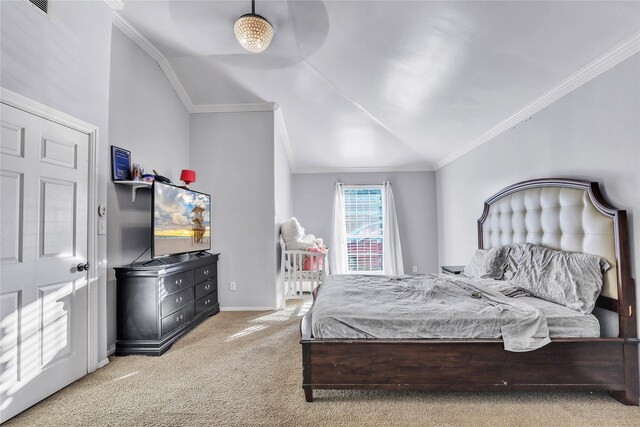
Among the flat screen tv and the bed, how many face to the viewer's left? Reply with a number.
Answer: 1

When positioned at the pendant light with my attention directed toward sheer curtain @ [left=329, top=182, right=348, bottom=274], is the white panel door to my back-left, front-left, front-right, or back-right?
back-left

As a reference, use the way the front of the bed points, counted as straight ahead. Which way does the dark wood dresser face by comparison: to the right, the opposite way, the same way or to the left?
the opposite way

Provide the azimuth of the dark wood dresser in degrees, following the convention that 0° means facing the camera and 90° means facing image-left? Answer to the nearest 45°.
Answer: approximately 315°

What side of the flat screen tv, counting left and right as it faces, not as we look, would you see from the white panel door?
right

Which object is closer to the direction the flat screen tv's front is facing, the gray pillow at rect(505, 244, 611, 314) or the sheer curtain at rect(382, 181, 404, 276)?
the gray pillow

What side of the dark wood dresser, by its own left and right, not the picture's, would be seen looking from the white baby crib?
left

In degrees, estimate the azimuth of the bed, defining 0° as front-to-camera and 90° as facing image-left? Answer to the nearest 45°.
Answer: approximately 90°

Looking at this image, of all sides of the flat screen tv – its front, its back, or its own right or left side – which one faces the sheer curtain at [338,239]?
left

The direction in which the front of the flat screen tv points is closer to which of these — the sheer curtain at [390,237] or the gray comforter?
the gray comforter

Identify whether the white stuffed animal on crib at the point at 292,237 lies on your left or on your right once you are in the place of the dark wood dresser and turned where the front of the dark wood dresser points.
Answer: on your left

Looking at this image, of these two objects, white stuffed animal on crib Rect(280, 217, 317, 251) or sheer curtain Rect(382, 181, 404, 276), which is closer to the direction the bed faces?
the white stuffed animal on crib

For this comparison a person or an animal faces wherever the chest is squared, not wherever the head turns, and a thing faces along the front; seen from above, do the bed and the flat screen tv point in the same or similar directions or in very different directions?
very different directions
